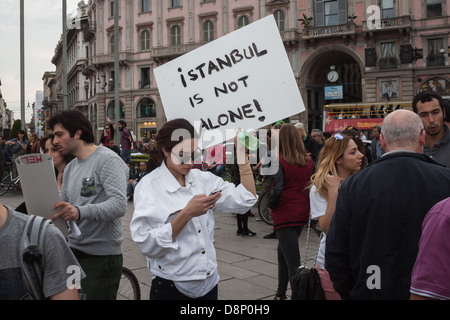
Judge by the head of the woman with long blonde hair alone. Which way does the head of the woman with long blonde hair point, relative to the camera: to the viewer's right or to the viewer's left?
to the viewer's right

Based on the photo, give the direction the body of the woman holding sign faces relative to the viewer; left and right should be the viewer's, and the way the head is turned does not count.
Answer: facing the viewer and to the right of the viewer

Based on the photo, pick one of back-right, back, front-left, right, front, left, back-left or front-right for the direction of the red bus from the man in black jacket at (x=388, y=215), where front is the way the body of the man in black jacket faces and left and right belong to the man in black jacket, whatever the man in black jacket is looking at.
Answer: front

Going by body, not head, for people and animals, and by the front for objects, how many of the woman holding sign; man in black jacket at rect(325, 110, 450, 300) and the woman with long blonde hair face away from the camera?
1

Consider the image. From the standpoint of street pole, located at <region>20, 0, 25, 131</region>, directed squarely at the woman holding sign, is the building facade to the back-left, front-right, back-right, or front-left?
back-left

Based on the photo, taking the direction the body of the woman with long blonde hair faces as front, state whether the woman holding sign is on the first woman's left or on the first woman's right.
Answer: on the first woman's right

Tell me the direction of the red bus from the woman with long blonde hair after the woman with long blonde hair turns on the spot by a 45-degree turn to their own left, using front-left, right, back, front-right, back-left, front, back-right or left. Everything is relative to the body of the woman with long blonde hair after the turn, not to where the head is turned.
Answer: front-left

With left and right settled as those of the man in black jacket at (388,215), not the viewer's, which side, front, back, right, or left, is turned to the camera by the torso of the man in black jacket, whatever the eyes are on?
back
